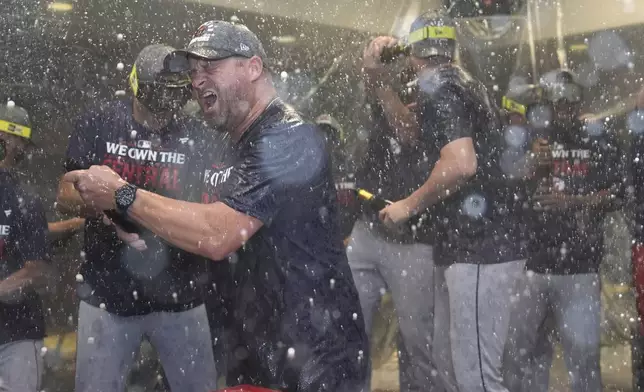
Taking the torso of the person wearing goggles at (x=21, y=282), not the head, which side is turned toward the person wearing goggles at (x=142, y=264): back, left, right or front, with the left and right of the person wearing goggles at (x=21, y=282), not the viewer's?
left

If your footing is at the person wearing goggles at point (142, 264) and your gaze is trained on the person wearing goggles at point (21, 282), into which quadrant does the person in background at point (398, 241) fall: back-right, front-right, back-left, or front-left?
back-right

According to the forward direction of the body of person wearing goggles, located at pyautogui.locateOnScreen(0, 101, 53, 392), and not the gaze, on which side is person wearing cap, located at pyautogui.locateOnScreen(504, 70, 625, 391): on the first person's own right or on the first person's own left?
on the first person's own left

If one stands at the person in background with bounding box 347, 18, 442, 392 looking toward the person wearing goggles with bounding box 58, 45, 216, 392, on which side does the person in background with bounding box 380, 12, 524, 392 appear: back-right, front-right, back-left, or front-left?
back-left

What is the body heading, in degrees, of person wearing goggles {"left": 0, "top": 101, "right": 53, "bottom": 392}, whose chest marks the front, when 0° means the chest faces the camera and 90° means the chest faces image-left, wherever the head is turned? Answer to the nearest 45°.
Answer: approximately 45°

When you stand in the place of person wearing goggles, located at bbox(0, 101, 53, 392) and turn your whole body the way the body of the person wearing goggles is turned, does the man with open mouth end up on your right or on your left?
on your left

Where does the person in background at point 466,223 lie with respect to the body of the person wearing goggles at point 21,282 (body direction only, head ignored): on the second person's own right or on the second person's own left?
on the second person's own left

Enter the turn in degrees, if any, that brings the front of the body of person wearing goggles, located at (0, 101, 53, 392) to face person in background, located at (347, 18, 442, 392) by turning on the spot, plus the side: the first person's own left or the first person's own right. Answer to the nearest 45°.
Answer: approximately 135° to the first person's own left
